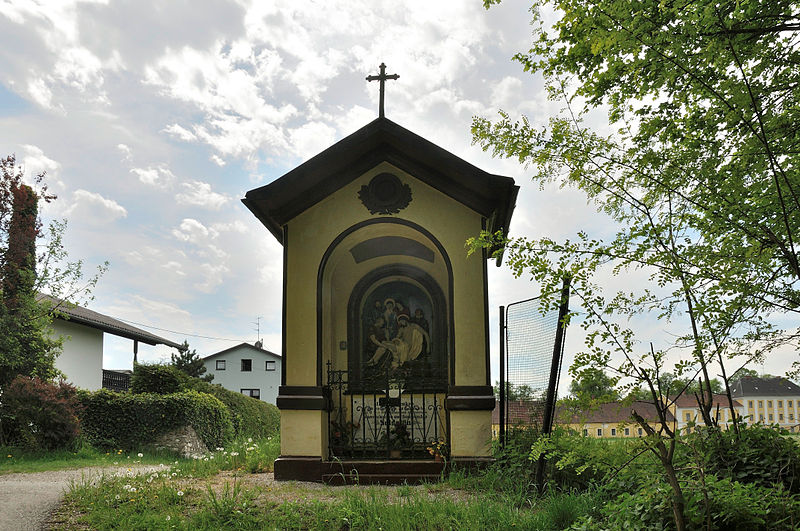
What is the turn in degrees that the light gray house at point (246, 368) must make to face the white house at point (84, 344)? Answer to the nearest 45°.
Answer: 0° — it already faces it

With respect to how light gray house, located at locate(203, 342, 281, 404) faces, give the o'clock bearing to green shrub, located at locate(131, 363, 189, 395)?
The green shrub is roughly at 12 o'clock from the light gray house.

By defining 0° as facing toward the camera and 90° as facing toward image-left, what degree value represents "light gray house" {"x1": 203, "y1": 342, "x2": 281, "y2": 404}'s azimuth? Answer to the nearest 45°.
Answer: approximately 0°

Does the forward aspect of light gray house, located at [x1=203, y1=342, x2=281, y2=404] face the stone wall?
yes

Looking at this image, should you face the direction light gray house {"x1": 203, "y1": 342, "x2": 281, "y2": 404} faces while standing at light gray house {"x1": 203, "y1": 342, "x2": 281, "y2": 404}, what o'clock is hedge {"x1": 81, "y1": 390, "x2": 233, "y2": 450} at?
The hedge is roughly at 12 o'clock from the light gray house.
